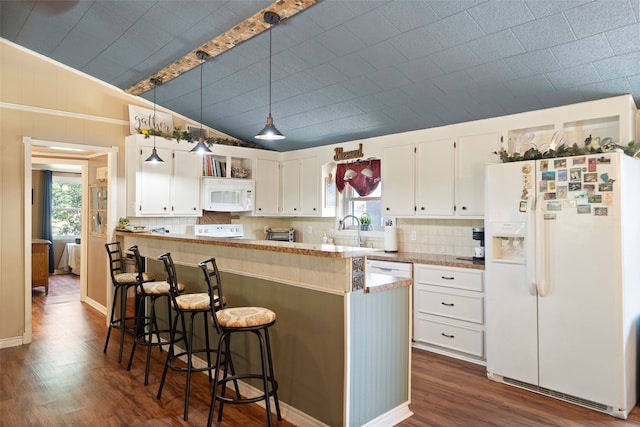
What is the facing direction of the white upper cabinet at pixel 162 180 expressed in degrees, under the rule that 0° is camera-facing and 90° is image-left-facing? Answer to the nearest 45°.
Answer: approximately 315°

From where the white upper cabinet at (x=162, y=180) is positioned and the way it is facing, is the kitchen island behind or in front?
in front

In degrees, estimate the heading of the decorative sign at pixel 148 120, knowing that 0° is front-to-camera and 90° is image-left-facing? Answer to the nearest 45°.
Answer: approximately 315°

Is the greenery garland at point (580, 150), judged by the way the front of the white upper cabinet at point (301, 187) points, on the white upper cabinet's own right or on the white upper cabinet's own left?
on the white upper cabinet's own left

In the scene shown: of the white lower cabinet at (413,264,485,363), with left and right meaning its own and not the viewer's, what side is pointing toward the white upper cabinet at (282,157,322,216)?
right

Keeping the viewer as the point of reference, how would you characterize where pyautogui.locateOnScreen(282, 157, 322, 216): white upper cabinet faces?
facing the viewer and to the left of the viewer
